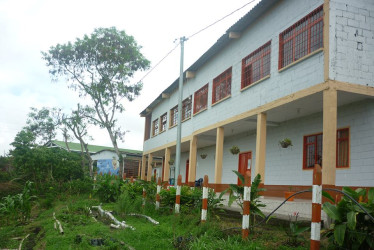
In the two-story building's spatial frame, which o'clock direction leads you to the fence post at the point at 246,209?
The fence post is roughly at 11 o'clock from the two-story building.

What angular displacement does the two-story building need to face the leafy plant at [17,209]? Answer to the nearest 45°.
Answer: approximately 45° to its right

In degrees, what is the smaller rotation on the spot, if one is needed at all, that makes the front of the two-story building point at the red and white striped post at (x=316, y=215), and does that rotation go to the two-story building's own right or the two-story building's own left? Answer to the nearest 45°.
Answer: approximately 45° to the two-story building's own left

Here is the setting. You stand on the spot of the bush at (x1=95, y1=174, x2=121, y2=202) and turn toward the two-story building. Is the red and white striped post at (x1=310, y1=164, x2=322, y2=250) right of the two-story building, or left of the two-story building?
right

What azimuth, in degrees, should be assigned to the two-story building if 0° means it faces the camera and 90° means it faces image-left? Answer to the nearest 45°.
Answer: approximately 45°
